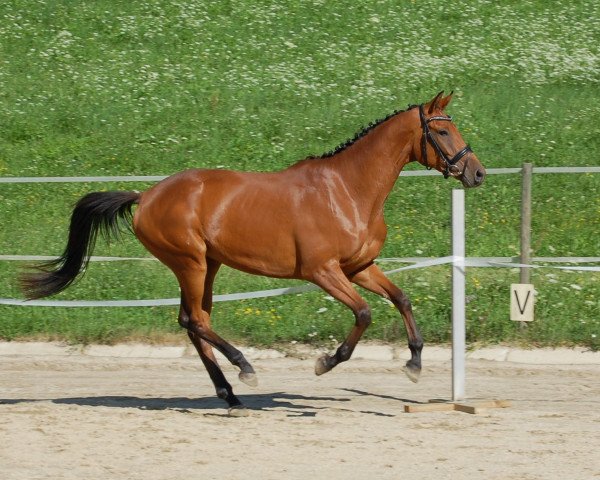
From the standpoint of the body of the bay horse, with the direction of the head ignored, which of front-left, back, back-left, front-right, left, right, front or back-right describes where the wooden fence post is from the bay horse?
front-left

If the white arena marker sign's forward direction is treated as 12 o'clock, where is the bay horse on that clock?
The bay horse is roughly at 2 o'clock from the white arena marker sign.

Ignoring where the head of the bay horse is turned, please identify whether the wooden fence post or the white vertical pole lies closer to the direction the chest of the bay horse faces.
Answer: the white vertical pole

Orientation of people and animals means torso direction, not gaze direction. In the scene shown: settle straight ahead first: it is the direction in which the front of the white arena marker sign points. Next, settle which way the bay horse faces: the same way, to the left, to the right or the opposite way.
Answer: to the left

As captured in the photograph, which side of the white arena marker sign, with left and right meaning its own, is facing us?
front

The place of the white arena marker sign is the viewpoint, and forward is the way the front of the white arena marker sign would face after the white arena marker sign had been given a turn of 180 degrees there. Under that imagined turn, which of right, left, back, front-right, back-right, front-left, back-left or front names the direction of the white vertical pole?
back-left

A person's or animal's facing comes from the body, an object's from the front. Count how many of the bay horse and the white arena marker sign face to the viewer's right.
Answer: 1

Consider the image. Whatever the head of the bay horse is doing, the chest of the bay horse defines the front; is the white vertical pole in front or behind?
in front

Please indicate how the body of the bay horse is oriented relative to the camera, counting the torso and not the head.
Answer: to the viewer's right

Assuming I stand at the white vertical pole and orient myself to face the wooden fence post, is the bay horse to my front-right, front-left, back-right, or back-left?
back-left

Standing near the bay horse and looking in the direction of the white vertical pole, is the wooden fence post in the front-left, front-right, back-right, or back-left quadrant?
front-left
